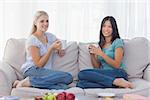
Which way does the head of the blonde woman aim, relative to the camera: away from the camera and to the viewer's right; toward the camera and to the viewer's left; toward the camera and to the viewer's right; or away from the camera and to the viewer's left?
toward the camera and to the viewer's right

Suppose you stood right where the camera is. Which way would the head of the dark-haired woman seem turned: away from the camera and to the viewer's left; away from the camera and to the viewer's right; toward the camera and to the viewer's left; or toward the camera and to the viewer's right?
toward the camera and to the viewer's left

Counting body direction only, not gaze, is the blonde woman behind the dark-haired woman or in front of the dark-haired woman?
in front

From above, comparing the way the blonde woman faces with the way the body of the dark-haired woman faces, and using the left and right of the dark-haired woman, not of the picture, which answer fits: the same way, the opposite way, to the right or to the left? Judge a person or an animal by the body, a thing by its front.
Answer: to the left

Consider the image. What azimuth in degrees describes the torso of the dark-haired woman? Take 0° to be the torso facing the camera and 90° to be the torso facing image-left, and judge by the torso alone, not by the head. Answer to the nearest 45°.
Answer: approximately 45°

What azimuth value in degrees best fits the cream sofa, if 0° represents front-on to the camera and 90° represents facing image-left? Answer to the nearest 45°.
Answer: approximately 0°
